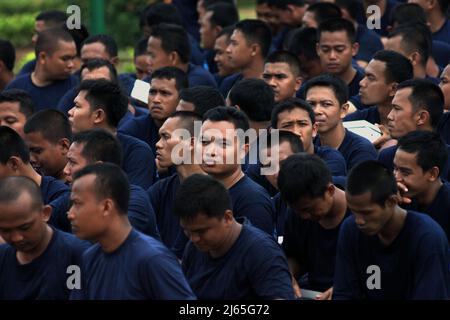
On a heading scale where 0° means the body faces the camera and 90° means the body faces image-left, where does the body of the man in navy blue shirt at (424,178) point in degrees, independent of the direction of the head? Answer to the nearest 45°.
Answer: approximately 45°

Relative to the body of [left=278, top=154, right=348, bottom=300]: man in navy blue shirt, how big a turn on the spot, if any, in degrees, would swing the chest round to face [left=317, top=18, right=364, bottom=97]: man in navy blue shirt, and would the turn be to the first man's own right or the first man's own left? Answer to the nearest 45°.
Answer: approximately 135° to the first man's own right

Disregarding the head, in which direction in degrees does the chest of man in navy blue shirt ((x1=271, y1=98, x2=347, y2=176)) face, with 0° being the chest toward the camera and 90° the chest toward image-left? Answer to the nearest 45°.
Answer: approximately 45°

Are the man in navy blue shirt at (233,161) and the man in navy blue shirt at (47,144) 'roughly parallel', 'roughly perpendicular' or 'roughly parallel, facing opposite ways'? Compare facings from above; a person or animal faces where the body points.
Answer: roughly parallel

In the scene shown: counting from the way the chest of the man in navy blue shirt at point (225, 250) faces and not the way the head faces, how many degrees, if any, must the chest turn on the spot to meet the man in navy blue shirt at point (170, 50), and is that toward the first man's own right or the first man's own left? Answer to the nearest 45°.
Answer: approximately 135° to the first man's own right

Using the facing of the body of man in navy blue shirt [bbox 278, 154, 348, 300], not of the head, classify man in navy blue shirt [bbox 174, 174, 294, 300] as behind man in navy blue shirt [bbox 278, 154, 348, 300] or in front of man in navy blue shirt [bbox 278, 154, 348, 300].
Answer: in front

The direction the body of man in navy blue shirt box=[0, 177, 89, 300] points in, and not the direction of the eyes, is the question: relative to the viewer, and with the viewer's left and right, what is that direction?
facing the viewer and to the left of the viewer

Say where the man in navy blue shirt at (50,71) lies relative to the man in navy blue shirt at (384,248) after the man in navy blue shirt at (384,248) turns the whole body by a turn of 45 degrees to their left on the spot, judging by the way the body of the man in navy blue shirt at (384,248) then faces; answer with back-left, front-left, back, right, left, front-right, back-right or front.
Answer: back-right
